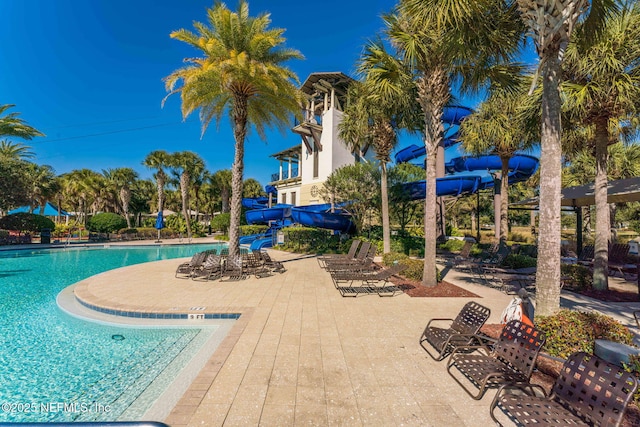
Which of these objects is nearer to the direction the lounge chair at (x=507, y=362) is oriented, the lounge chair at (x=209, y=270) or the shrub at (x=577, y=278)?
the lounge chair

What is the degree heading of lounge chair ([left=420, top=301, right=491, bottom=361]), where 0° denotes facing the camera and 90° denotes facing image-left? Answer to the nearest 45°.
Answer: approximately 45°

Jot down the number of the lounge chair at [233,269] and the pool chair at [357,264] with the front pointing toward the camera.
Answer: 1

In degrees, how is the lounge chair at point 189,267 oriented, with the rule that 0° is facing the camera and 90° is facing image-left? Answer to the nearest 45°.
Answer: approximately 45°

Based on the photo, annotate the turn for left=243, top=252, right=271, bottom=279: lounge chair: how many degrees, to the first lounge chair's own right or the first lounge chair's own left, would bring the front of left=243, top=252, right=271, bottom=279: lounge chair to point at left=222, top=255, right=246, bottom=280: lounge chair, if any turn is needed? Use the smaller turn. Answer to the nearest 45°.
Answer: approximately 90° to the first lounge chair's own right
